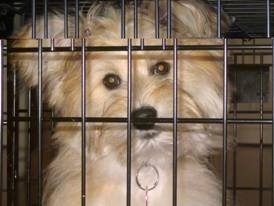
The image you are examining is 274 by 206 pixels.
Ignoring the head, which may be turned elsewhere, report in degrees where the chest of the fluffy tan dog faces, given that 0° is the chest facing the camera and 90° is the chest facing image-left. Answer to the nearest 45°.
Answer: approximately 0°
